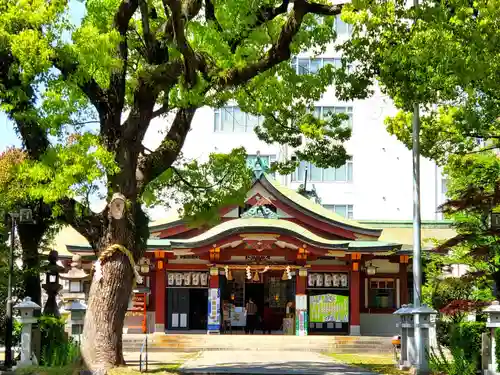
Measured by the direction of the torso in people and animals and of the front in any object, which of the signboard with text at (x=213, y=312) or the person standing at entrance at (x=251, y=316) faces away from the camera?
the person standing at entrance

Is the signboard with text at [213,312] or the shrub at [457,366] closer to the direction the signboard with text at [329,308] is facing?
the shrub

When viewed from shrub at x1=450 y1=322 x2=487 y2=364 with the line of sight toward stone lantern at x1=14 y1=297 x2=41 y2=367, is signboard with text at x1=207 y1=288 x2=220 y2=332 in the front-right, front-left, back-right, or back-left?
front-right

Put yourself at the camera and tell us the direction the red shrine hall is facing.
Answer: facing the viewer

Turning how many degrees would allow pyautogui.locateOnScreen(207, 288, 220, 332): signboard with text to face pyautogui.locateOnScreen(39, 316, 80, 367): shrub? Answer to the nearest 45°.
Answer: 0° — it already faces it

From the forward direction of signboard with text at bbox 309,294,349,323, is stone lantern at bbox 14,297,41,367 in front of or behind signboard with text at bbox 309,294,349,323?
in front

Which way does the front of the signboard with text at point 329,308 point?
toward the camera

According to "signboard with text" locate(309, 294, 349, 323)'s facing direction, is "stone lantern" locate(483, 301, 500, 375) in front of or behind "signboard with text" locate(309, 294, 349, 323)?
in front

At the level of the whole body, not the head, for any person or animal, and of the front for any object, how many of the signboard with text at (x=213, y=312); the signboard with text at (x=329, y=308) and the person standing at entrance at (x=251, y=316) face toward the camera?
2

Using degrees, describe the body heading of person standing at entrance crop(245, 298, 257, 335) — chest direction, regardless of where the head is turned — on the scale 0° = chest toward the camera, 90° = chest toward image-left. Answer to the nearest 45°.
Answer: approximately 180°

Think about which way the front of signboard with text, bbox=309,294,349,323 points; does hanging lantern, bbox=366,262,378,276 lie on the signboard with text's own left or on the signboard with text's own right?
on the signboard with text's own left

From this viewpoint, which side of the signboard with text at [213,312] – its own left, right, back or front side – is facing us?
front
